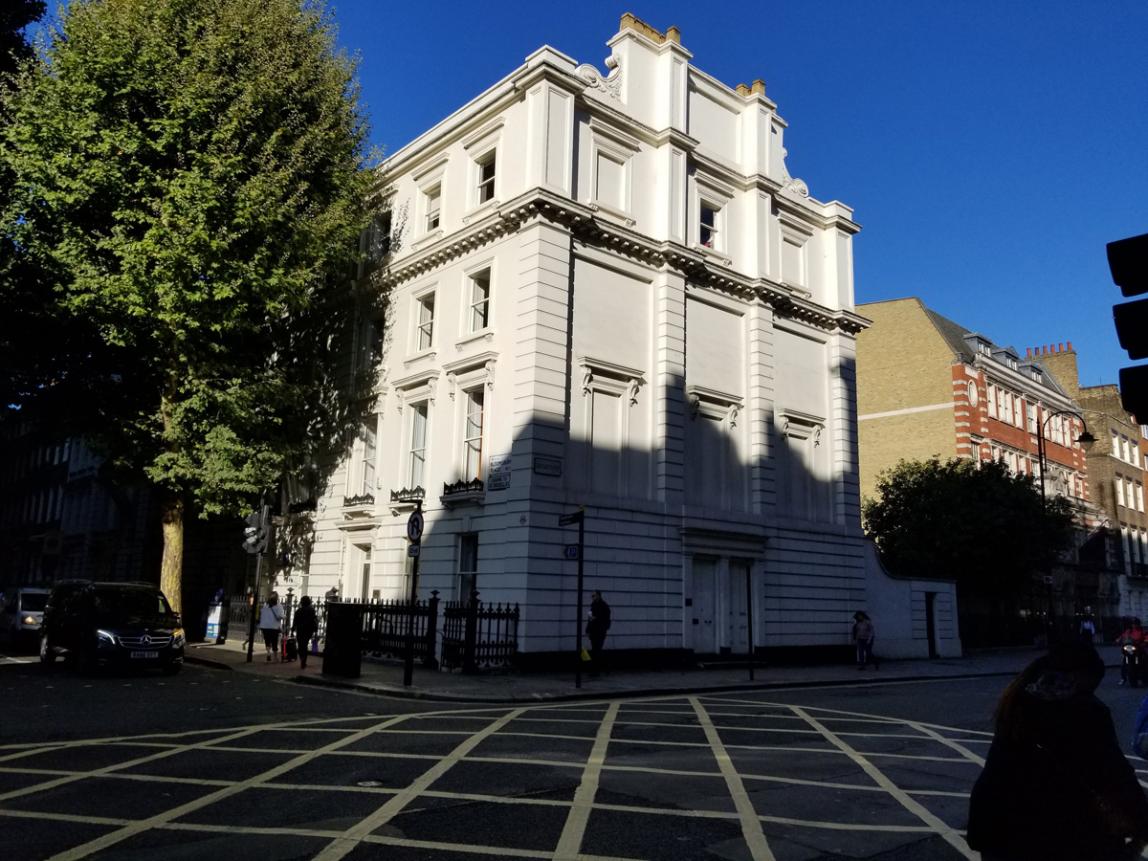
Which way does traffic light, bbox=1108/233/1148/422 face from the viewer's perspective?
to the viewer's left

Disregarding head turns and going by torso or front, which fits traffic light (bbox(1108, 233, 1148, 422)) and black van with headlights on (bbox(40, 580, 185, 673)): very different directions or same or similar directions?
very different directions

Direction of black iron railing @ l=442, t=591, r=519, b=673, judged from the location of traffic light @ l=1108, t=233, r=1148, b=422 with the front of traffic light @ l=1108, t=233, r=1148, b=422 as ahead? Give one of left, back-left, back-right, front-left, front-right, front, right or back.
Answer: front-right

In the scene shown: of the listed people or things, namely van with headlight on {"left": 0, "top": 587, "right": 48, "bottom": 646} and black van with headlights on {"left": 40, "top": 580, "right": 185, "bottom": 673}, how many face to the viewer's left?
0

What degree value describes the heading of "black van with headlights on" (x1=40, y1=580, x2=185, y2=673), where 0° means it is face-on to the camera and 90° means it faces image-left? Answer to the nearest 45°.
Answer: approximately 315°
